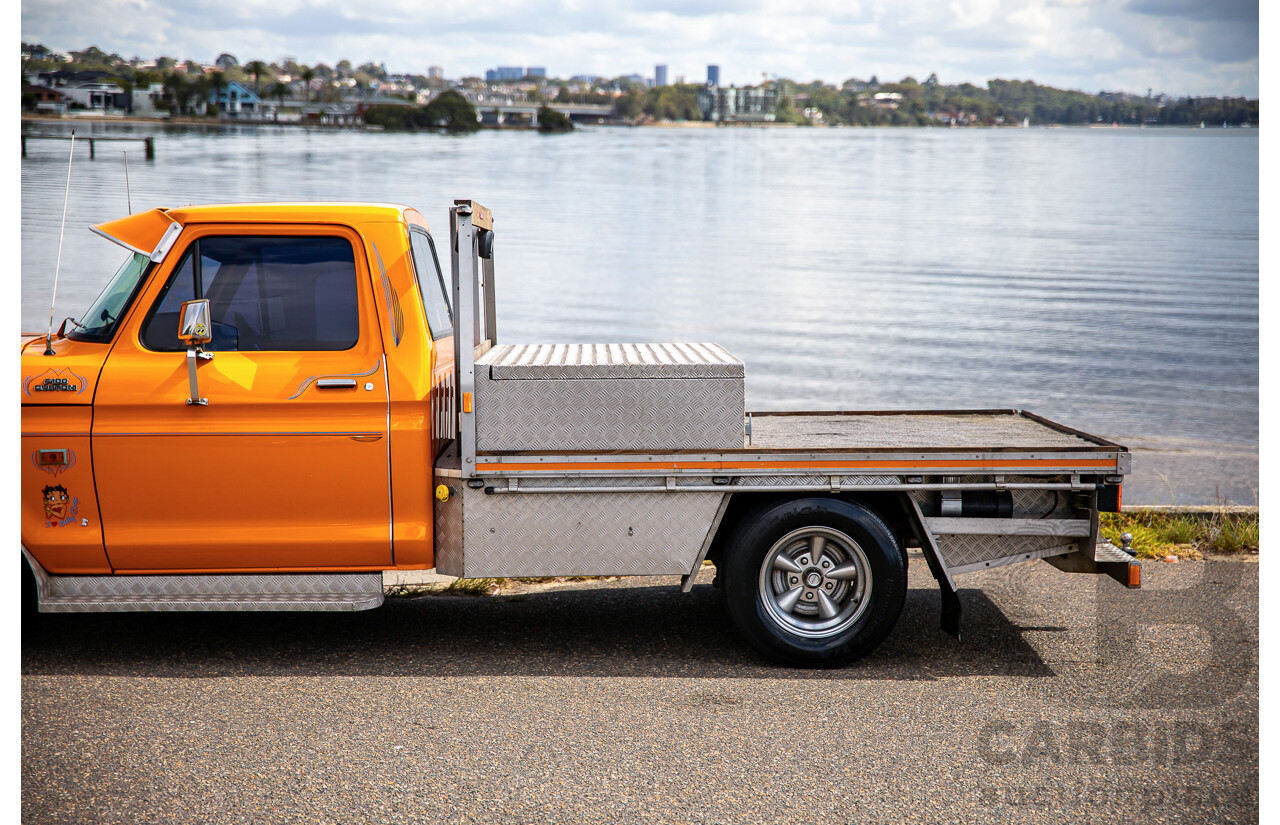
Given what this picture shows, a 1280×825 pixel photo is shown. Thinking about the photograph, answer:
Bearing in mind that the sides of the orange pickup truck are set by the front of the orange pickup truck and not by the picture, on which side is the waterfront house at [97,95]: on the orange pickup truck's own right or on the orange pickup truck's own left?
on the orange pickup truck's own right

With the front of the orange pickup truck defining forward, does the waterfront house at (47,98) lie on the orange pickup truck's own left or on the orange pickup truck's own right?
on the orange pickup truck's own right

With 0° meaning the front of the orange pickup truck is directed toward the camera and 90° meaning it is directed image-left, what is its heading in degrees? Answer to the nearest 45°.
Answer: approximately 90°
